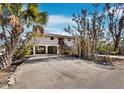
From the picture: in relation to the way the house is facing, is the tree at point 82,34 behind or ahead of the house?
ahead

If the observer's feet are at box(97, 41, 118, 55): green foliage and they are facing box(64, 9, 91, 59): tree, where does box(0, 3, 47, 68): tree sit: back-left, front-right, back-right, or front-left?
front-left

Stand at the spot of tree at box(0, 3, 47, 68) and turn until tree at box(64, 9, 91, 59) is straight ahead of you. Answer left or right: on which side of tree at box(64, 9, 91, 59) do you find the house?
left

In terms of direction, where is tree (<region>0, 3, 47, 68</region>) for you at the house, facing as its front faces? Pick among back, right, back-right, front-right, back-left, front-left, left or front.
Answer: front

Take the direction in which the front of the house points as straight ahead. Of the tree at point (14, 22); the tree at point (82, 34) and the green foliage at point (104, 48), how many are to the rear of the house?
0

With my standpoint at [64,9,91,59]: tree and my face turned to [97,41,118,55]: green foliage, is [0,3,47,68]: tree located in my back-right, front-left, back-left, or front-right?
back-right

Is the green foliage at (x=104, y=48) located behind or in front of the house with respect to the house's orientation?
in front

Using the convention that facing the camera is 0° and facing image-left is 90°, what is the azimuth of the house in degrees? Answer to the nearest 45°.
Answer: approximately 0°
